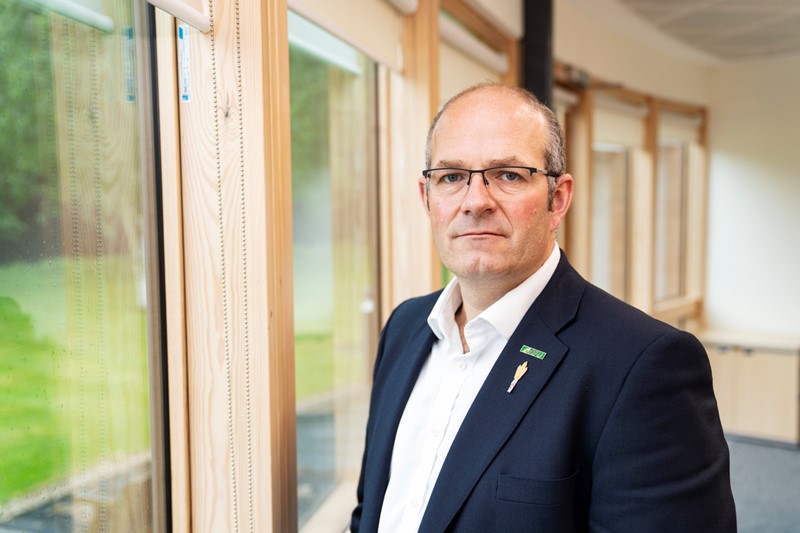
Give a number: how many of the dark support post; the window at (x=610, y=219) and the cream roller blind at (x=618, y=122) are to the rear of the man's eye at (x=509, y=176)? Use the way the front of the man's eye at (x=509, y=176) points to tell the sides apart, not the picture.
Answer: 3

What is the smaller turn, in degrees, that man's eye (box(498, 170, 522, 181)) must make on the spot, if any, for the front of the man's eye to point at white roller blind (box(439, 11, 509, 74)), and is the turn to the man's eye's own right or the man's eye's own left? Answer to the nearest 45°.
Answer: approximately 180°

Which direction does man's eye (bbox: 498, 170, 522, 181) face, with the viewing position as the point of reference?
facing the viewer

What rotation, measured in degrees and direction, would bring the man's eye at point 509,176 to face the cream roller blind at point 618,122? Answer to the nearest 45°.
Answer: approximately 180°

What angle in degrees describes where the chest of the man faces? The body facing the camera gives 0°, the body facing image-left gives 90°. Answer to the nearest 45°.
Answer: approximately 45°

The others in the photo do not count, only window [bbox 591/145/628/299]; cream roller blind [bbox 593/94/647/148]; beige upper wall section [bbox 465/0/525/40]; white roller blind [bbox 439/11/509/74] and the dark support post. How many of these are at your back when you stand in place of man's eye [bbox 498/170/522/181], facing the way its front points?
5

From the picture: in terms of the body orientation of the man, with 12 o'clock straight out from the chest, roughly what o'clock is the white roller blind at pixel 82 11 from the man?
The white roller blind is roughly at 1 o'clock from the man.

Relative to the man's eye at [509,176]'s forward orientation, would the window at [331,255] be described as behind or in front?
behind

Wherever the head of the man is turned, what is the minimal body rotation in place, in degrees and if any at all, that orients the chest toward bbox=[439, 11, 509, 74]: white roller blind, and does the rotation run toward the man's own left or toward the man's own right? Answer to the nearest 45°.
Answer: approximately 135° to the man's own right

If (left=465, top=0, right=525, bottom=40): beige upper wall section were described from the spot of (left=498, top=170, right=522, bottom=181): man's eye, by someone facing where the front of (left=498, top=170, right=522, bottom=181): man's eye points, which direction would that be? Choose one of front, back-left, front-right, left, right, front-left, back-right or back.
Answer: back

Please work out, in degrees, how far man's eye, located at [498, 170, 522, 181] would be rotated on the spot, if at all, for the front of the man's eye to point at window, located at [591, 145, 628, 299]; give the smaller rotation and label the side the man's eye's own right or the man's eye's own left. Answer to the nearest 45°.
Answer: approximately 180°

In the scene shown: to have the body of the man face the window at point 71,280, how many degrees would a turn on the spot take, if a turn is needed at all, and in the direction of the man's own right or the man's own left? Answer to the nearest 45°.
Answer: approximately 45° to the man's own right

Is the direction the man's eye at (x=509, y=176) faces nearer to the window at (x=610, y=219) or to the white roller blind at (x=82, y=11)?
the white roller blind

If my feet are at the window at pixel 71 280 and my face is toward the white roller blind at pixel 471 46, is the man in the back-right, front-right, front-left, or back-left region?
front-right

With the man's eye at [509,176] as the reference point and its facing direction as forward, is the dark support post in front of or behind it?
behind
